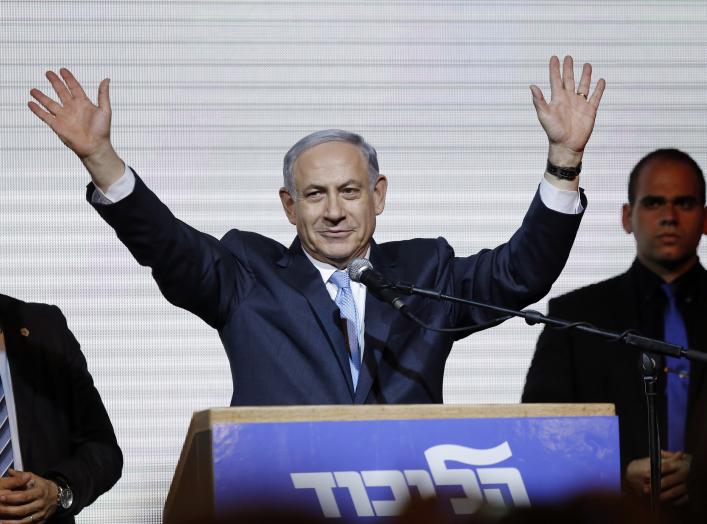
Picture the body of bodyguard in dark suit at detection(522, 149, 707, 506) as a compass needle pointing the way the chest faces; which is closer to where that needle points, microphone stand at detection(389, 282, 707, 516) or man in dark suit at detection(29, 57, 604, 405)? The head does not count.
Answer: the microphone stand

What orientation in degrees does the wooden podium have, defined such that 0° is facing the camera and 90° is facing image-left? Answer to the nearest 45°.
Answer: approximately 0°

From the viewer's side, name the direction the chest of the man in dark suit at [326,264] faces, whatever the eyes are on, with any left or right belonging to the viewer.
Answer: facing the viewer

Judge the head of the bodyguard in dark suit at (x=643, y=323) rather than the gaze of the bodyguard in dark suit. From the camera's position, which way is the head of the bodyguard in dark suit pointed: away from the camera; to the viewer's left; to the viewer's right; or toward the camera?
toward the camera

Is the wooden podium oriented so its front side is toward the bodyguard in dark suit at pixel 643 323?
no

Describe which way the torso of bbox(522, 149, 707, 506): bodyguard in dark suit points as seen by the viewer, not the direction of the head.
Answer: toward the camera

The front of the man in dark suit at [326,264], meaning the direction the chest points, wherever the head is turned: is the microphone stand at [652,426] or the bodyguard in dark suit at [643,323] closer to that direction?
the microphone stand

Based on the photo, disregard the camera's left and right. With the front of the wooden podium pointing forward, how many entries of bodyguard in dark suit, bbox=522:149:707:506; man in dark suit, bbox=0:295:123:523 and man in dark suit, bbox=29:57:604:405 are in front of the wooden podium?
0

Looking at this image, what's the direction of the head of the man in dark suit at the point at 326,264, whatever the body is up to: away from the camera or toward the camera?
toward the camera

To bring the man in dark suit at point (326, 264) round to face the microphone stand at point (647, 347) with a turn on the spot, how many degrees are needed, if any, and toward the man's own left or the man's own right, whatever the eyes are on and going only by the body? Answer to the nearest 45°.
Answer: approximately 45° to the man's own left

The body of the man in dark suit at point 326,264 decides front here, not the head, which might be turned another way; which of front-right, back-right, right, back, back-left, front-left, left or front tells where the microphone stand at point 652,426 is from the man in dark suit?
front-left

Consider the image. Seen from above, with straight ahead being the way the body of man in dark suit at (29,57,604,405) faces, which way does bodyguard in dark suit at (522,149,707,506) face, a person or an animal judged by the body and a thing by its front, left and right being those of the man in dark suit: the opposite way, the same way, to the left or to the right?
the same way
